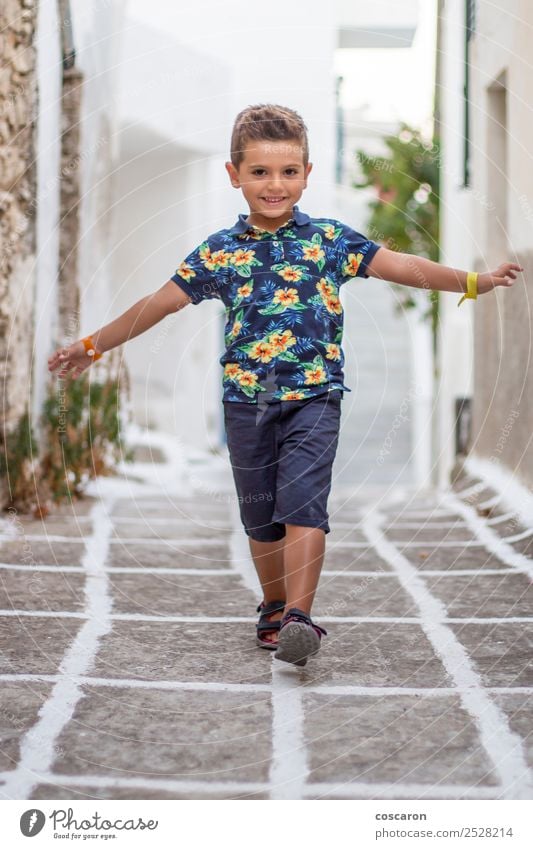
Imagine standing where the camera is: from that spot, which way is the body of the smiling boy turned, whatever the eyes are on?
toward the camera

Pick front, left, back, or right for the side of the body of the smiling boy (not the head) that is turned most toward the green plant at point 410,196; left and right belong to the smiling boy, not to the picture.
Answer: back

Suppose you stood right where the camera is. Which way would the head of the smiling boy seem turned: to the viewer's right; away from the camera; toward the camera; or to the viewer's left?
toward the camera

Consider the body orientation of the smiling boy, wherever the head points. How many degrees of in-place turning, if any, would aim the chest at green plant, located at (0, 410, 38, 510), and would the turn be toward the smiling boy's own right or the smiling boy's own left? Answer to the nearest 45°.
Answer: approximately 135° to the smiling boy's own right

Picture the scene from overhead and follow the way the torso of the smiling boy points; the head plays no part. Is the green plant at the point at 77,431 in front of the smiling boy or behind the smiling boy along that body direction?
behind
